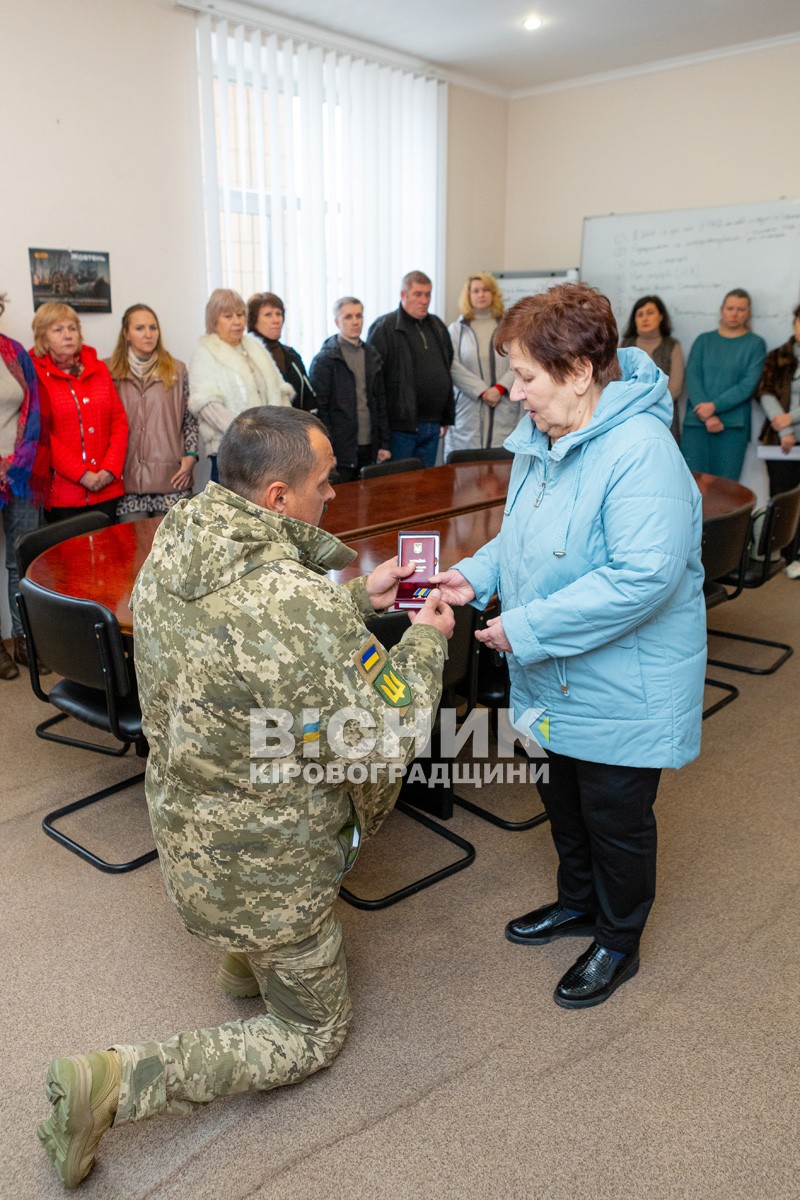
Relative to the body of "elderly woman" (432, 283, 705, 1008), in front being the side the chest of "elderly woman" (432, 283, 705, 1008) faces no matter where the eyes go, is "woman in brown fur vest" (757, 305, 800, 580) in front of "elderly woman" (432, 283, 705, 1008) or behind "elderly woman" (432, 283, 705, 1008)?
behind

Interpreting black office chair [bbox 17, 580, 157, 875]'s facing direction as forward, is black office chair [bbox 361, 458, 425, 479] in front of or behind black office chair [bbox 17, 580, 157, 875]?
in front

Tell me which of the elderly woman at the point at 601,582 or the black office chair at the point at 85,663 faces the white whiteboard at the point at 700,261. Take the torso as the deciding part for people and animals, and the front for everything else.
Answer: the black office chair

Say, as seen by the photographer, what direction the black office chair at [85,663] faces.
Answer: facing away from the viewer and to the right of the viewer

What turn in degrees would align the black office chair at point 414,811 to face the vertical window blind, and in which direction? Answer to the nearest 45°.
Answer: approximately 45° to its right

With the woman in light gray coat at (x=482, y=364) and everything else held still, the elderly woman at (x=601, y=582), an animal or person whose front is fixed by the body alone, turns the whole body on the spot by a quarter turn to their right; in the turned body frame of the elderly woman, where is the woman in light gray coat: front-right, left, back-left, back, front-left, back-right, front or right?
front-right
